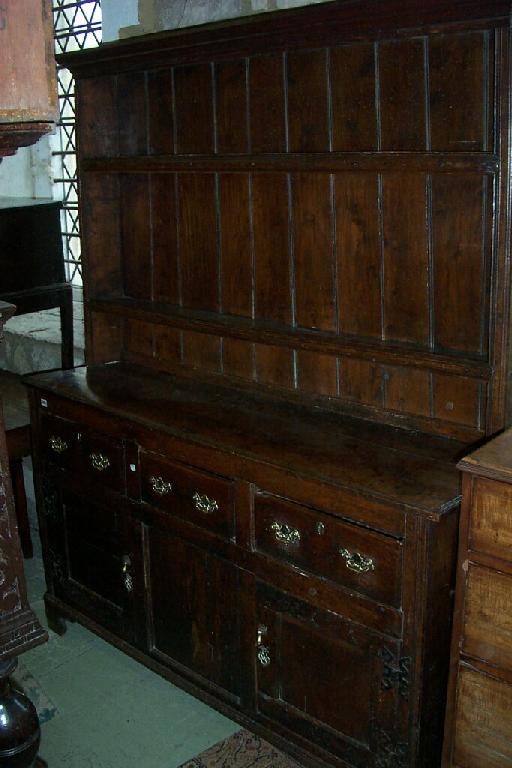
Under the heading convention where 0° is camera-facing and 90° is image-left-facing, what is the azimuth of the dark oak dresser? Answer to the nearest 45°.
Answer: approximately 45°

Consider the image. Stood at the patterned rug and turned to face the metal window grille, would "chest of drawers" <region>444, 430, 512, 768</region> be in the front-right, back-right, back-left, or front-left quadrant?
back-right

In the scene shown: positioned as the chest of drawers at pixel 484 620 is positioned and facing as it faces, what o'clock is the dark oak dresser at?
The dark oak dresser is roughly at 3 o'clock from the chest of drawers.

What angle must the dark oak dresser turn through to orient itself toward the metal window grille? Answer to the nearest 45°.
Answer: approximately 90° to its right

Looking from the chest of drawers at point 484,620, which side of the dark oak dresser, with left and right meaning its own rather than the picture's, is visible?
left

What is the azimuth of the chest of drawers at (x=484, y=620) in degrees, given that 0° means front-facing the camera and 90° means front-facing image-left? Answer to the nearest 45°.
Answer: approximately 45°

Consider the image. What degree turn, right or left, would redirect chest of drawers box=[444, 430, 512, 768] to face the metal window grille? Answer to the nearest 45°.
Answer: approximately 90° to its right

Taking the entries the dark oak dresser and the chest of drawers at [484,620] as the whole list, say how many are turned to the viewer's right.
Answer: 0
